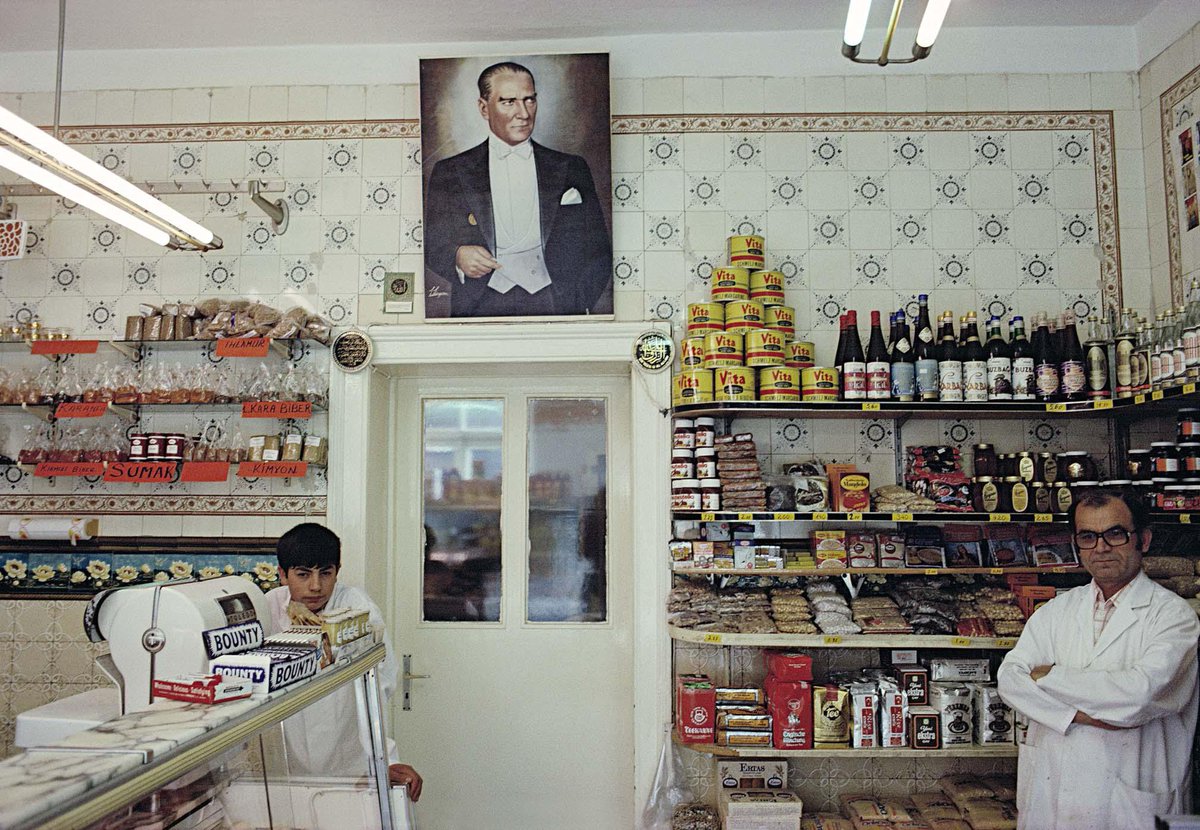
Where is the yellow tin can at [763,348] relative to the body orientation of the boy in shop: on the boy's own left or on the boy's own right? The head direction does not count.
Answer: on the boy's own left

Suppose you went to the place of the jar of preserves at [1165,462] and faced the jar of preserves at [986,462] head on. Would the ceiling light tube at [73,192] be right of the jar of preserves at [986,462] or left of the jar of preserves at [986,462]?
left

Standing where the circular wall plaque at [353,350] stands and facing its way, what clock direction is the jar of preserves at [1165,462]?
The jar of preserves is roughly at 10 o'clock from the circular wall plaque.

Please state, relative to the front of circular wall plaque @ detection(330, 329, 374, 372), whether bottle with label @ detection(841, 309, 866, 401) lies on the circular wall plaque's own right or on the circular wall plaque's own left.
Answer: on the circular wall plaque's own left

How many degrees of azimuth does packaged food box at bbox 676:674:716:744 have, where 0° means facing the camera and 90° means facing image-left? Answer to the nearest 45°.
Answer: approximately 0°
